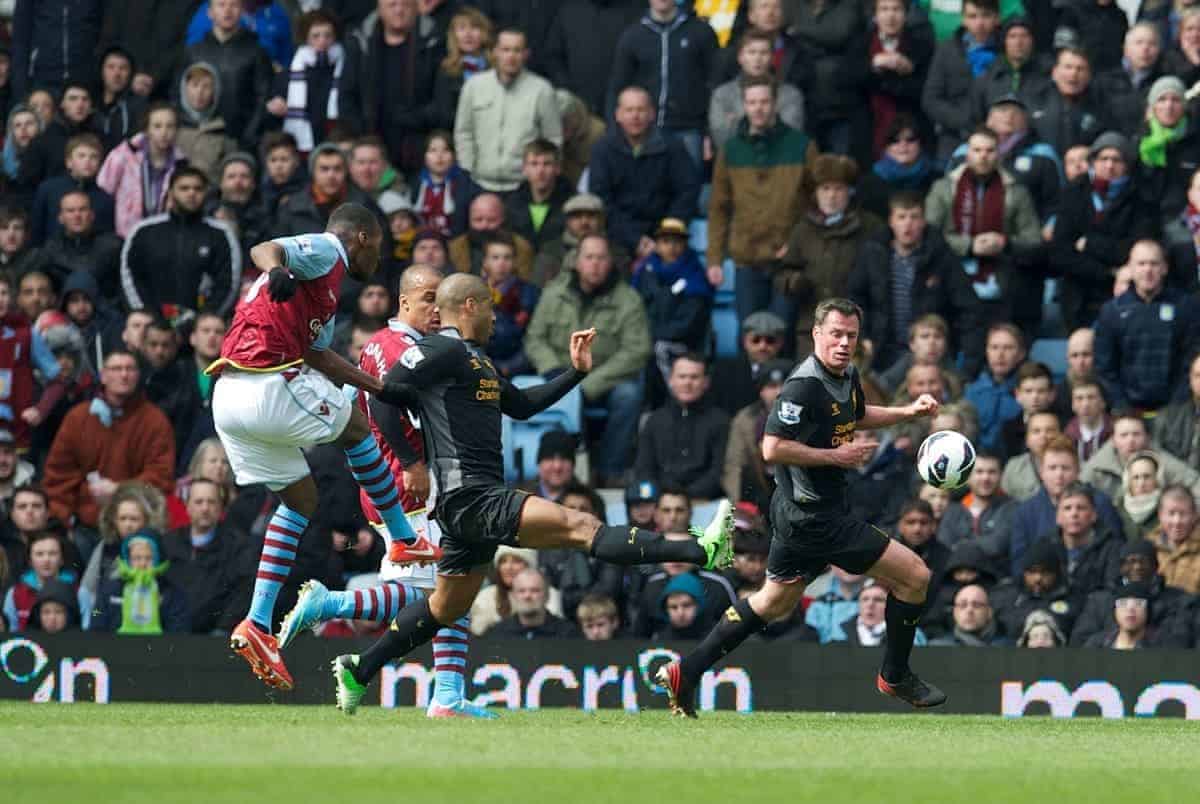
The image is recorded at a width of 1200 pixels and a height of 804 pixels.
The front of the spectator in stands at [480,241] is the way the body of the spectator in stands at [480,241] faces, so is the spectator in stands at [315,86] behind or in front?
behind

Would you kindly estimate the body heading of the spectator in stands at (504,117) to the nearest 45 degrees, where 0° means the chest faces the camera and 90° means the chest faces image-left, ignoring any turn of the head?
approximately 0°

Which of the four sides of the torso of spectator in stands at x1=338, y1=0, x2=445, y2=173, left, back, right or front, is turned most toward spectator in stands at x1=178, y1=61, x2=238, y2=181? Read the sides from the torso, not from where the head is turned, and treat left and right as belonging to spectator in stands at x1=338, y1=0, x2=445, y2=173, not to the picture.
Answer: right

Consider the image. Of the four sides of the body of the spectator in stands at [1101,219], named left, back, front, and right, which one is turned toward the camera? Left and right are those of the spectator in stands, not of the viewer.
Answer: front

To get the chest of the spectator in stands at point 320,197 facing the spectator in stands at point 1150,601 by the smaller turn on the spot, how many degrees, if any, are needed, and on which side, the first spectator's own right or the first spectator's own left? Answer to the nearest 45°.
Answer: approximately 45° to the first spectator's own left

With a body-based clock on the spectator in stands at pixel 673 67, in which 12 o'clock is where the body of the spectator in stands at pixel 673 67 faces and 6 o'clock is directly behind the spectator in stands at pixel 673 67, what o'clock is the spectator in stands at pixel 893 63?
the spectator in stands at pixel 893 63 is roughly at 9 o'clock from the spectator in stands at pixel 673 67.

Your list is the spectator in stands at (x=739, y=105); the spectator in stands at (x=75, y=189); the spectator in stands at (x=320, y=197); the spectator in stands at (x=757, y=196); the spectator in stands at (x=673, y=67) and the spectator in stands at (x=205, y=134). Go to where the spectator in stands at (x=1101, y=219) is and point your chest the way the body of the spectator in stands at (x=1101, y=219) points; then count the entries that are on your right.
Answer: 6

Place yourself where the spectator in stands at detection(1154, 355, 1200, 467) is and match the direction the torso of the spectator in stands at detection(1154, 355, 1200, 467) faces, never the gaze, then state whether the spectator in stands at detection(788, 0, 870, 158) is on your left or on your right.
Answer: on your right

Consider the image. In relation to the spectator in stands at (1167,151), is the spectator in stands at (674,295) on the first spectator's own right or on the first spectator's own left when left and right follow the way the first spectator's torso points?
on the first spectator's own right

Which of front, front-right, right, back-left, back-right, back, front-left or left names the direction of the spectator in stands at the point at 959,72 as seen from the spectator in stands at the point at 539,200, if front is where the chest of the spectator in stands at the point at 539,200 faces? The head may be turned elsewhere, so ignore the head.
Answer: left

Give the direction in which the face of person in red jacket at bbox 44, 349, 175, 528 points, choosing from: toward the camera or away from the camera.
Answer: toward the camera

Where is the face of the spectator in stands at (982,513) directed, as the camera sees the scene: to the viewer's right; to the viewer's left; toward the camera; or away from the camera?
toward the camera

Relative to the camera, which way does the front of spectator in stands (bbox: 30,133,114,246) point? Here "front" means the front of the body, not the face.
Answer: toward the camera
